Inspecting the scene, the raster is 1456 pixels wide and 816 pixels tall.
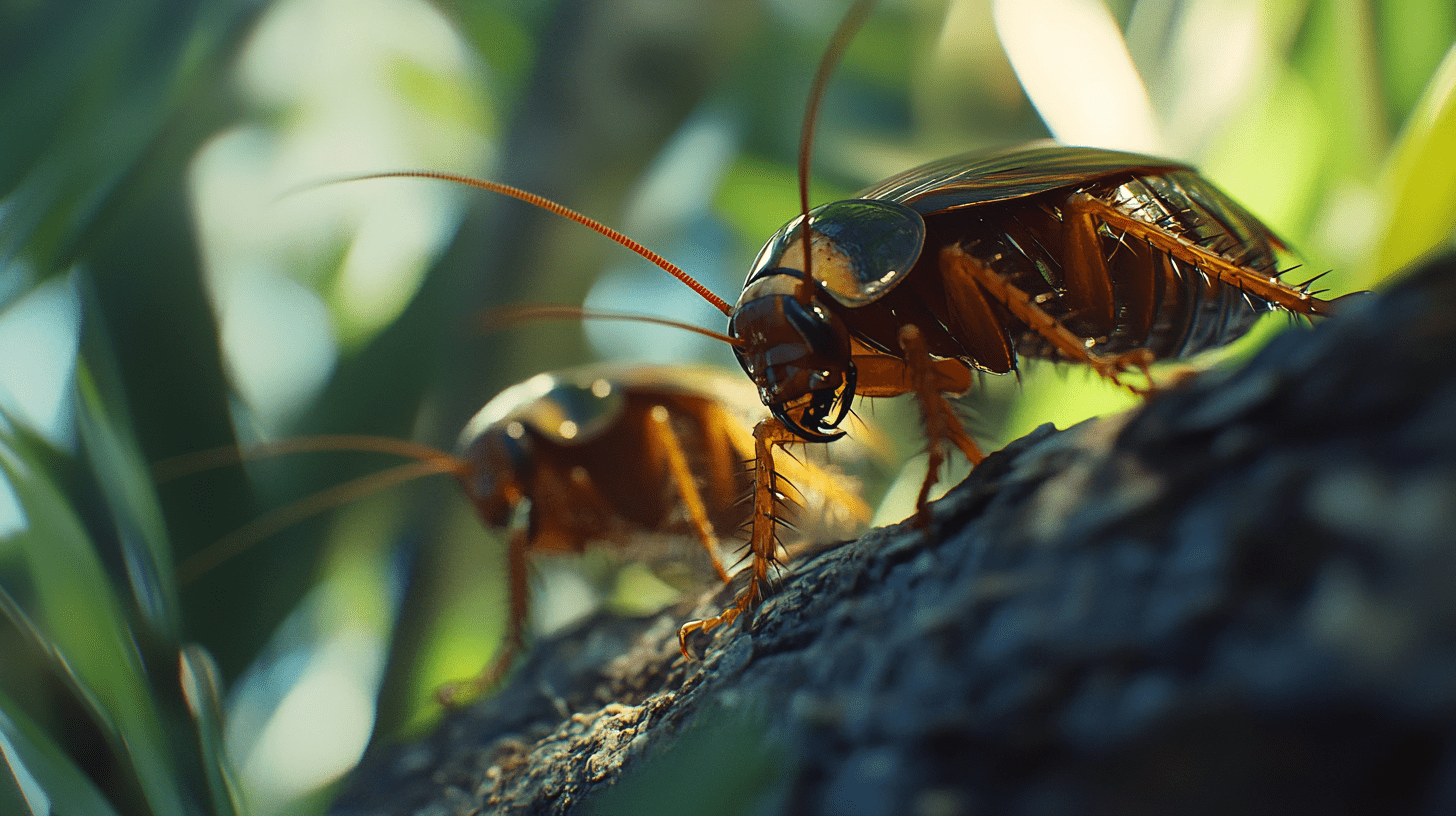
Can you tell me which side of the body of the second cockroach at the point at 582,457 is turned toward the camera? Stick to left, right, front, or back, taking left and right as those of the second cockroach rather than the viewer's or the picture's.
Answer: left

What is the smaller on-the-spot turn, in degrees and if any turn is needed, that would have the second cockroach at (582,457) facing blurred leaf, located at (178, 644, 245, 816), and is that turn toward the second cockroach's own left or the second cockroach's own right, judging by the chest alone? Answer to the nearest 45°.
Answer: approximately 45° to the second cockroach's own left

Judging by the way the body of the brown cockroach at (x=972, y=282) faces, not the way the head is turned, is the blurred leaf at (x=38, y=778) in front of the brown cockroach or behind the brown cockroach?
in front

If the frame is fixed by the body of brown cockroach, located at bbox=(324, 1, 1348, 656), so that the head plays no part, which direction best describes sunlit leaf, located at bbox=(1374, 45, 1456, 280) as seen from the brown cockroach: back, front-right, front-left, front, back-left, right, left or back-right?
back

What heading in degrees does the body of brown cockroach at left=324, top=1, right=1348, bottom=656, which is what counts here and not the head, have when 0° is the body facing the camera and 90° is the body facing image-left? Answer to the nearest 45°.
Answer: approximately 45°

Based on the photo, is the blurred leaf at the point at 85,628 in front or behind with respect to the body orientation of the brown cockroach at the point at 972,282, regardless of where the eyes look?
in front
